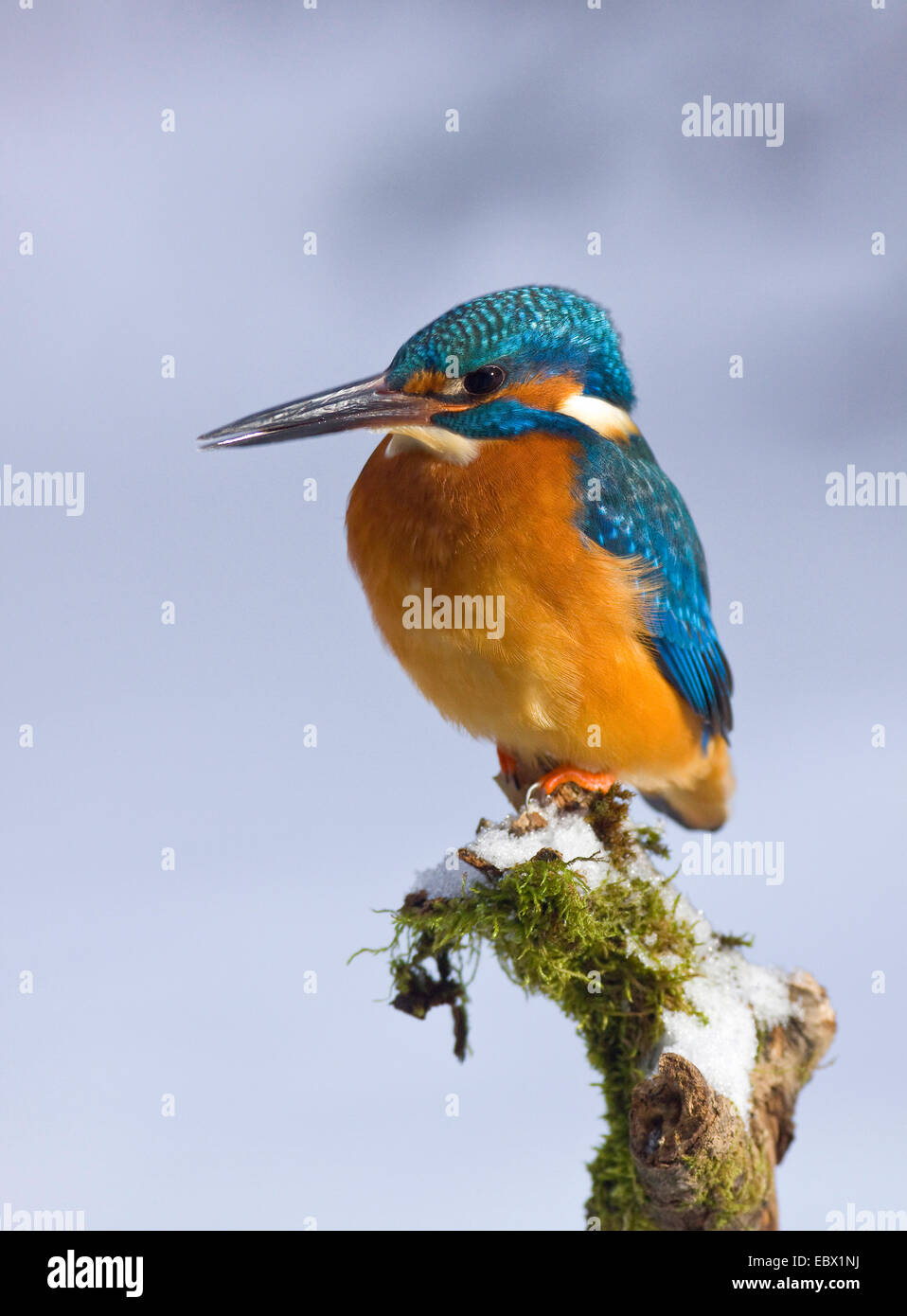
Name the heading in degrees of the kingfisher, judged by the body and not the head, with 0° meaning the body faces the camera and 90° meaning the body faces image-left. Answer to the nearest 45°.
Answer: approximately 45°
